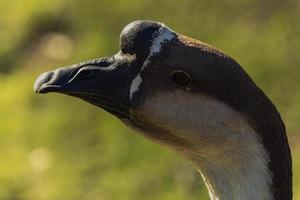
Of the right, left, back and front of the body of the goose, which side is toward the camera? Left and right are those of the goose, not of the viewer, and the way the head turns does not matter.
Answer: left
